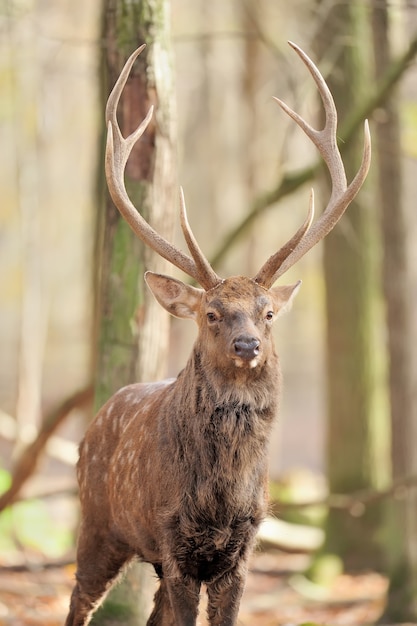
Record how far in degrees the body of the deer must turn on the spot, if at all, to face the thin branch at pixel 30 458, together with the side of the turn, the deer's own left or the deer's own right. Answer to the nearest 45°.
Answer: approximately 180°

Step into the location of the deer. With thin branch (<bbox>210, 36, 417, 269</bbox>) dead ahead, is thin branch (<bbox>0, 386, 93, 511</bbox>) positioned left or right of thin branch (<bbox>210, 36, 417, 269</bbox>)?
left

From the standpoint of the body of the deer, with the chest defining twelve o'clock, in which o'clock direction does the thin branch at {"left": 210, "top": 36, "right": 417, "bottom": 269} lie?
The thin branch is roughly at 8 o'clock from the deer.

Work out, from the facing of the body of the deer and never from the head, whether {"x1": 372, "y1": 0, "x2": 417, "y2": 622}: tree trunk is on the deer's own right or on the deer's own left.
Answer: on the deer's own left

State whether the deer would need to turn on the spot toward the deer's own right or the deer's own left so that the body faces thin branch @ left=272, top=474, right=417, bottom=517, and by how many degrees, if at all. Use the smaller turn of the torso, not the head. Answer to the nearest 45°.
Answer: approximately 90° to the deer's own left

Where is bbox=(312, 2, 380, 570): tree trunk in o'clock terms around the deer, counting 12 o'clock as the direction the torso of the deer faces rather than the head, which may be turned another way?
The tree trunk is roughly at 8 o'clock from the deer.

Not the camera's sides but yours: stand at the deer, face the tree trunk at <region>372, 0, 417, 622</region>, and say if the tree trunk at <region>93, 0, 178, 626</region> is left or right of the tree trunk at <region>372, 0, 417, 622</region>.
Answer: left

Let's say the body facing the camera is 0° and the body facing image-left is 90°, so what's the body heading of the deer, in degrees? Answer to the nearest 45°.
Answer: approximately 315°
